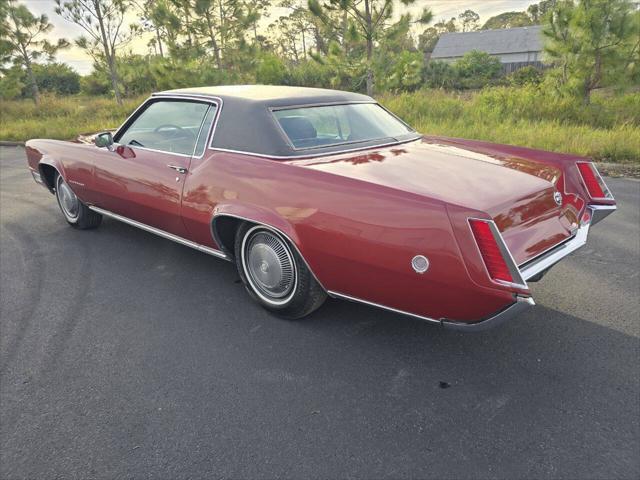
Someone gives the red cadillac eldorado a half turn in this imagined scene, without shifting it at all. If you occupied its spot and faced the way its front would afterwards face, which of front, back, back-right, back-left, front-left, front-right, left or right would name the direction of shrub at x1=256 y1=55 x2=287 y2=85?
back-left

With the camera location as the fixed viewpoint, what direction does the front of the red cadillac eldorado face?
facing away from the viewer and to the left of the viewer

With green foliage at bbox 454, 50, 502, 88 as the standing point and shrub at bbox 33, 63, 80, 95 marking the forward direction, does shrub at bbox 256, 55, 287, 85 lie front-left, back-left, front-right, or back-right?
front-left

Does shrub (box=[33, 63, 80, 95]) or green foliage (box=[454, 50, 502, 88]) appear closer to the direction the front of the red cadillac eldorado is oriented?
the shrub

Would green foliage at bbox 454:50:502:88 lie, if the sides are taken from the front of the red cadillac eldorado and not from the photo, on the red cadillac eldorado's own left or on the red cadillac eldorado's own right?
on the red cadillac eldorado's own right

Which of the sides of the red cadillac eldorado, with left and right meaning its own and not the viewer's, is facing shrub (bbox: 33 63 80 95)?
front

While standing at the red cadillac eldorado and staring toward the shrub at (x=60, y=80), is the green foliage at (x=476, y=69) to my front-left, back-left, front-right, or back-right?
front-right
